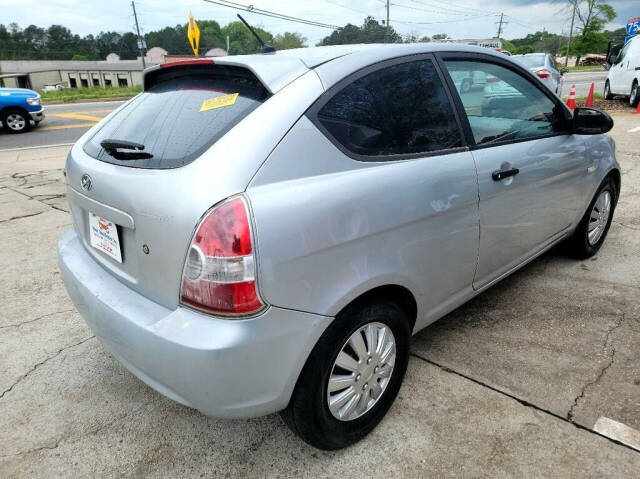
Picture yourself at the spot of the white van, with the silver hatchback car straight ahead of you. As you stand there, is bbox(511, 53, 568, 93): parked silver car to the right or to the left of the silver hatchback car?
right

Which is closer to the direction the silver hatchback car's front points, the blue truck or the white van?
the white van

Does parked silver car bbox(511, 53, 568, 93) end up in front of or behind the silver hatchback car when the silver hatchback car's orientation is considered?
in front

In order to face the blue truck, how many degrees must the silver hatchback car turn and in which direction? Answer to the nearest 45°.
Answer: approximately 90° to its left

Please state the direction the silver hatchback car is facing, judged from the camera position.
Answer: facing away from the viewer and to the right of the viewer

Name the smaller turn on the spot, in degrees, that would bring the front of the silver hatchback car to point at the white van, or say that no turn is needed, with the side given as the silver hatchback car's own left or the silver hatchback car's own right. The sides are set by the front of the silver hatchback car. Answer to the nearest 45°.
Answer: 0° — it already faces it

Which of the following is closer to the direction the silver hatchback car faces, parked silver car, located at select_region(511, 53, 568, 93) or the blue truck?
the parked silver car
